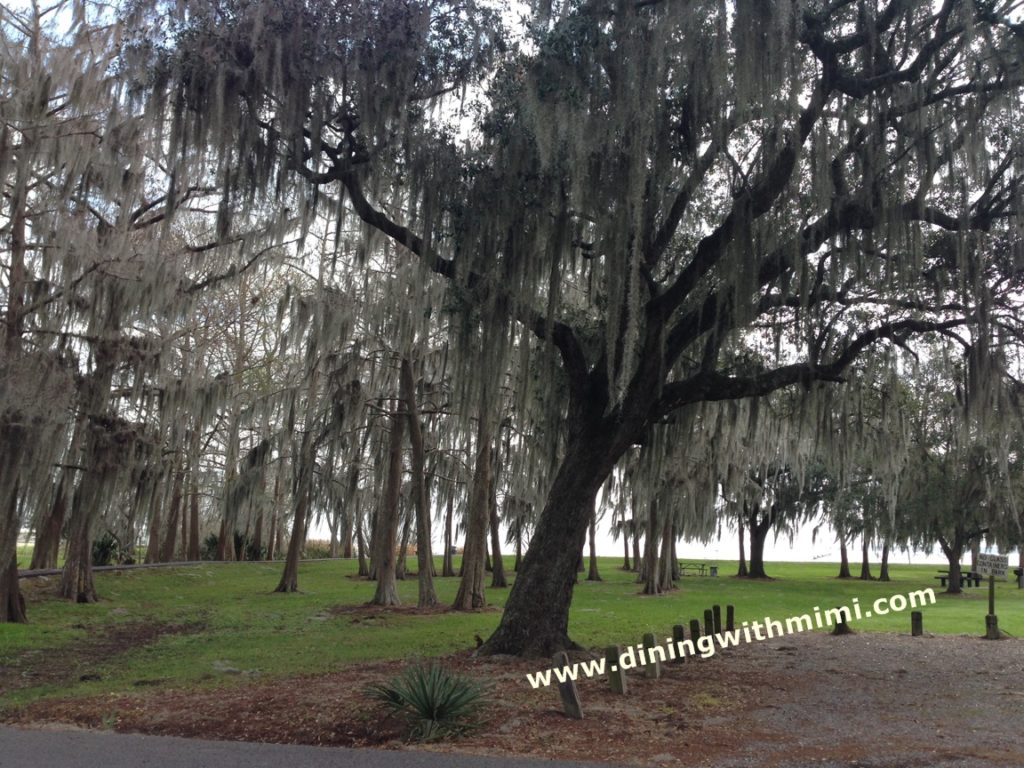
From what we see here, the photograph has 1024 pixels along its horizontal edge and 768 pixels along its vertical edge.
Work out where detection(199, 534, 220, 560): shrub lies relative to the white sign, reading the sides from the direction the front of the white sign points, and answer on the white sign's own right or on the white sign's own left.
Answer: on the white sign's own right

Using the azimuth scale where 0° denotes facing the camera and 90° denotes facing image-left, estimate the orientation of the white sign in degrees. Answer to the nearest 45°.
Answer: approximately 0°

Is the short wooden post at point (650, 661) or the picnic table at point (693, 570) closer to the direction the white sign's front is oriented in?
the short wooden post

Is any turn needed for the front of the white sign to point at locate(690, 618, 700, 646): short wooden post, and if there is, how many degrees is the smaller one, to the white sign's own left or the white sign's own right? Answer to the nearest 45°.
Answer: approximately 45° to the white sign's own right

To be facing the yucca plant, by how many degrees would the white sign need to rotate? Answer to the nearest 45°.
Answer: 0° — it already faces it

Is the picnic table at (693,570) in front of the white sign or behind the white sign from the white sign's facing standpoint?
behind

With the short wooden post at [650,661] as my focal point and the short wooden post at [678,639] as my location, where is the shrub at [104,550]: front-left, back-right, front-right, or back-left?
back-right

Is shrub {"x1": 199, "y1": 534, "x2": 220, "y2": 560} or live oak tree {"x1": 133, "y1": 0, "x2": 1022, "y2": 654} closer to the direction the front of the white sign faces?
the live oak tree
